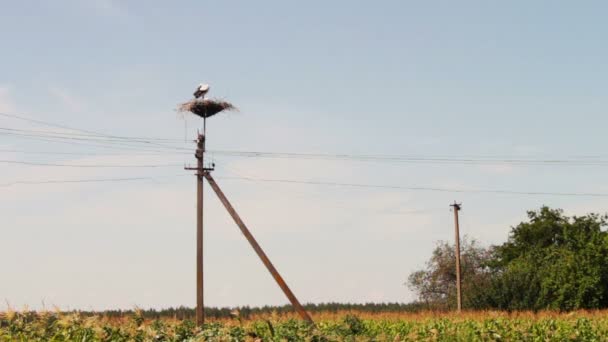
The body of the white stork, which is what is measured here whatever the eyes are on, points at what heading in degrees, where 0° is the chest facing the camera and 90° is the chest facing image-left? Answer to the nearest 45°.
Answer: approximately 270°
